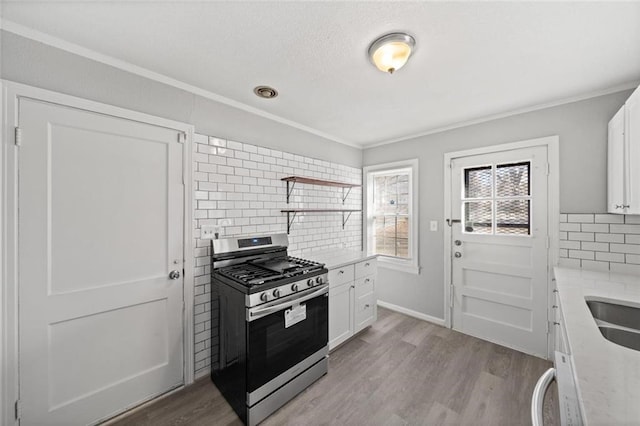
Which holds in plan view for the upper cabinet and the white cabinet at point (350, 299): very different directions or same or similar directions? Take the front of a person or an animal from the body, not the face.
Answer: very different directions

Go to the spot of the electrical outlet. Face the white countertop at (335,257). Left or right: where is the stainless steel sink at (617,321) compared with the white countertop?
right

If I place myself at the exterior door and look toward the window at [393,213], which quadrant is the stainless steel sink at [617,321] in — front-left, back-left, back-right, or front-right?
back-left

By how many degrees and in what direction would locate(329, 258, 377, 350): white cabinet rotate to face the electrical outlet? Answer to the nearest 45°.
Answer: approximately 90° to its right

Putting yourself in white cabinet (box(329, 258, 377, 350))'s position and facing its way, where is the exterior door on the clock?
The exterior door is roughly at 10 o'clock from the white cabinet.

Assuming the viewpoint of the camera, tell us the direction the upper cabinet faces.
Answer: facing to the left of the viewer

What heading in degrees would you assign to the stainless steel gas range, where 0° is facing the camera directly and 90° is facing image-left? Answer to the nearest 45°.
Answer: approximately 315°

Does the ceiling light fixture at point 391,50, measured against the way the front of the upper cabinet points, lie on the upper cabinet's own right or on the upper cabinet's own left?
on the upper cabinet's own left

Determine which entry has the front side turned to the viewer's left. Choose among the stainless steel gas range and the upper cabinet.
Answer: the upper cabinet

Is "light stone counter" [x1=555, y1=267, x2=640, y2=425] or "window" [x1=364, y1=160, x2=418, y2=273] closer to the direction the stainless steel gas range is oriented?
the light stone counter

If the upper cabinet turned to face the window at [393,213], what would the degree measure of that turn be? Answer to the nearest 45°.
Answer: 0° — it already faces it
